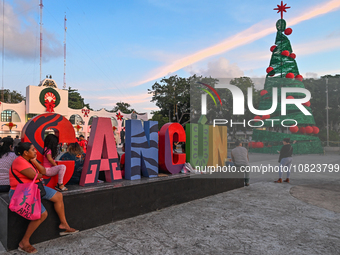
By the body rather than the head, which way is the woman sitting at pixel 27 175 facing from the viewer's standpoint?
to the viewer's right

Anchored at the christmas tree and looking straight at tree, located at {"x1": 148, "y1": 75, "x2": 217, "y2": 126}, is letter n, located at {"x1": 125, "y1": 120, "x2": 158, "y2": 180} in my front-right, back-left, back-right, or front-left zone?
back-left

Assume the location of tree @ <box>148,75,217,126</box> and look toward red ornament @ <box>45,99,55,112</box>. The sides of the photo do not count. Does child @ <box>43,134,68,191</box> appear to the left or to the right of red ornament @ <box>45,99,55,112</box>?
left

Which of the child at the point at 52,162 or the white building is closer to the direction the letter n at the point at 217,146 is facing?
the child

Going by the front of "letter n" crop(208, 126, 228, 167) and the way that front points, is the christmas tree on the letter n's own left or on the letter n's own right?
on the letter n's own left

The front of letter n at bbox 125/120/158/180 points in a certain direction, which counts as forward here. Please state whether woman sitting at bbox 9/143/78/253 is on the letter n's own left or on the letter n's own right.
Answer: on the letter n's own right

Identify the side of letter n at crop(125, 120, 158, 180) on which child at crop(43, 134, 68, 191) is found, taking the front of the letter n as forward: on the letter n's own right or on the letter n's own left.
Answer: on the letter n's own right

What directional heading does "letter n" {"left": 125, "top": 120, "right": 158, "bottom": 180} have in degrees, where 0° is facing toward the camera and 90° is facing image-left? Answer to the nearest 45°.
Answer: approximately 315°

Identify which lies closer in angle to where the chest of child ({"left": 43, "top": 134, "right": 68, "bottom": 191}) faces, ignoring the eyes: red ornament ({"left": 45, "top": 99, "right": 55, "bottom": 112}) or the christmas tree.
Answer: the christmas tree
